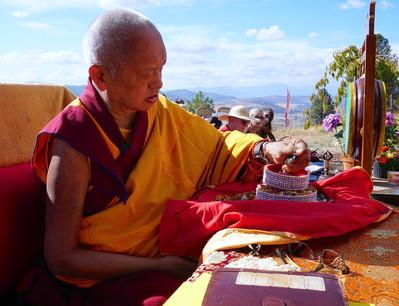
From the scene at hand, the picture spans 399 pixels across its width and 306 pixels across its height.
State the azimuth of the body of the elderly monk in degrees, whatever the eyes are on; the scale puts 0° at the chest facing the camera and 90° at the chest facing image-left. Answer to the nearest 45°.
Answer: approximately 315°

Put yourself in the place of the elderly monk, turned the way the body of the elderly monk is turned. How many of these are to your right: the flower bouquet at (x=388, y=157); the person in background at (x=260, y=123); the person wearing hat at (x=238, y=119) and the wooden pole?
0

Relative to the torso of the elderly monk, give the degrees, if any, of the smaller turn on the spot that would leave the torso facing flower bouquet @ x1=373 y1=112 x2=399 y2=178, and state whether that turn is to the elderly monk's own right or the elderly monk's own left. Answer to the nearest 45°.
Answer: approximately 90° to the elderly monk's own left

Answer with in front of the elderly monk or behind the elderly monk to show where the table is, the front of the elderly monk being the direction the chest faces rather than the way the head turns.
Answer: in front

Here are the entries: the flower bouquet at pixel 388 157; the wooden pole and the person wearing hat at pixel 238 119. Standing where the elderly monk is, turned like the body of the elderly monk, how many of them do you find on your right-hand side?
0

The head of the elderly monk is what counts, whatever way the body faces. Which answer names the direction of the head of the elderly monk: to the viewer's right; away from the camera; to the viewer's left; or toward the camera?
to the viewer's right

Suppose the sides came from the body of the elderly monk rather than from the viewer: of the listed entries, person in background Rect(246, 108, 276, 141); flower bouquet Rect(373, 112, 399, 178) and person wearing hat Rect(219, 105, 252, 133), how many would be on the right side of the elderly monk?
0

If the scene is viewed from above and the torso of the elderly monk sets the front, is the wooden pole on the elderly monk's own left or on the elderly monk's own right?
on the elderly monk's own left

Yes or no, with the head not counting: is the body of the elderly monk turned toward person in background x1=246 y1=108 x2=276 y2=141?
no
